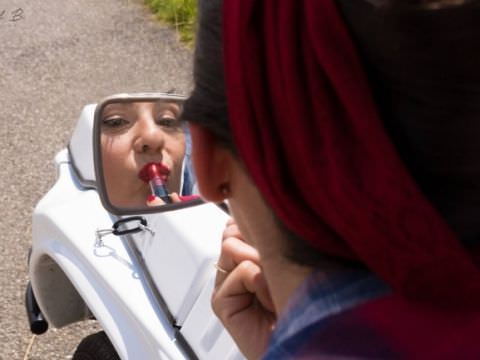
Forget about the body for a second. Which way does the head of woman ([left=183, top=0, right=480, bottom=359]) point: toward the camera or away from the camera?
away from the camera

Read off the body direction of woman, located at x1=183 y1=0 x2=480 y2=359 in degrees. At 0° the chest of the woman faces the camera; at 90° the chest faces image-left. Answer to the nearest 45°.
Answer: approximately 135°
